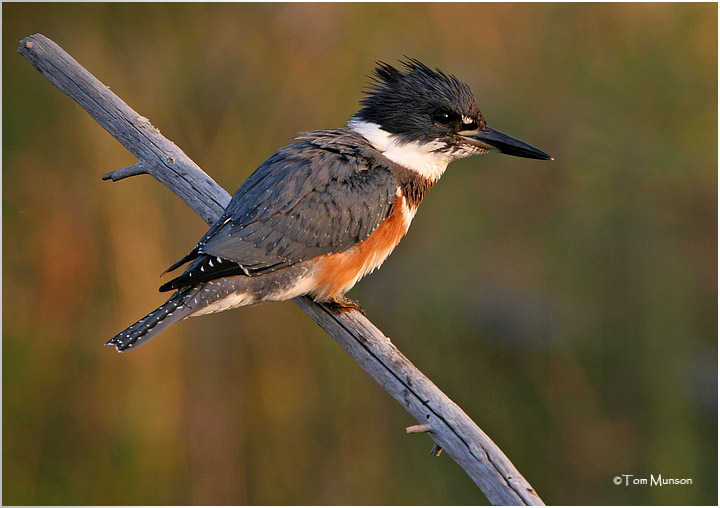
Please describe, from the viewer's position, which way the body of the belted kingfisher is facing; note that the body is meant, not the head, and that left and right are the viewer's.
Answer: facing to the right of the viewer
